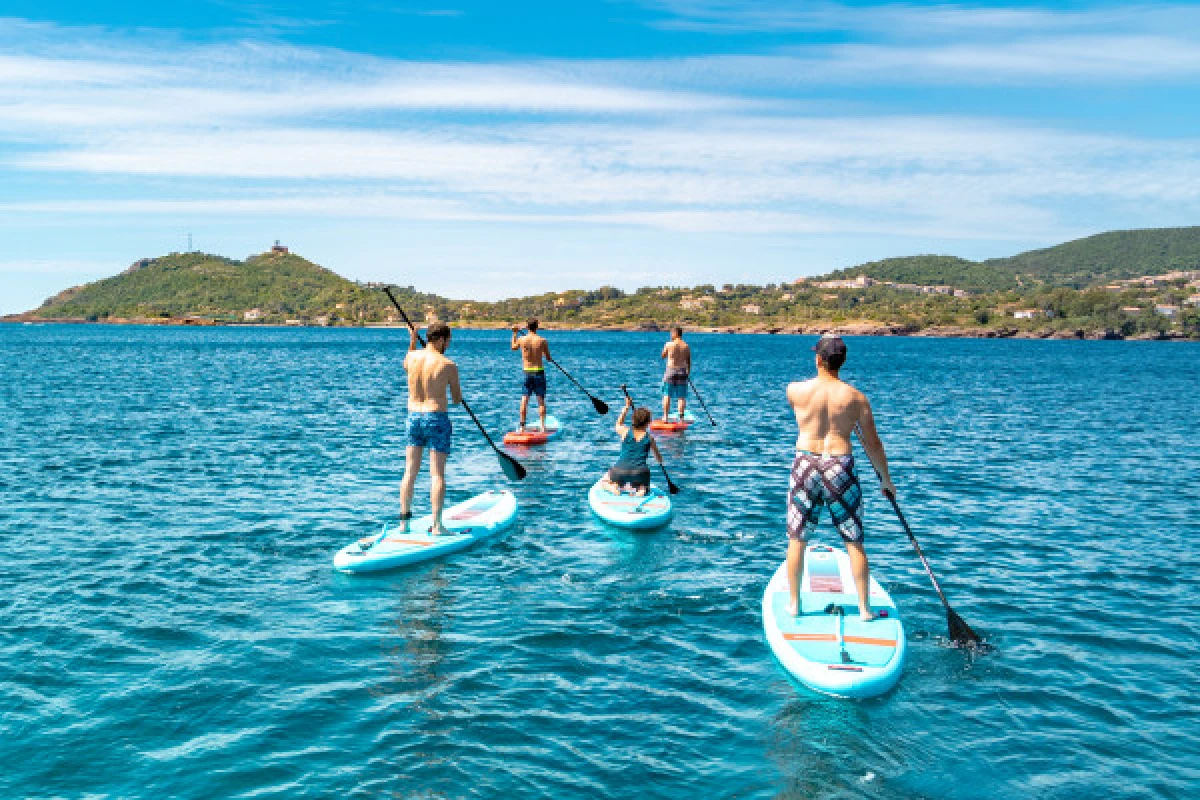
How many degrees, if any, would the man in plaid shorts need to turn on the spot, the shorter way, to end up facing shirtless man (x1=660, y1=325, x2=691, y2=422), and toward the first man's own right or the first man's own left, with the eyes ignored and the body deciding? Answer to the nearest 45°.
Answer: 0° — they already face them

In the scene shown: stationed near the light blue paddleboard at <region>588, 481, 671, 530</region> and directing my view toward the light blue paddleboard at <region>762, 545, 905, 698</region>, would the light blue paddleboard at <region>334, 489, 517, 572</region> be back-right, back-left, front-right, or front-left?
front-right

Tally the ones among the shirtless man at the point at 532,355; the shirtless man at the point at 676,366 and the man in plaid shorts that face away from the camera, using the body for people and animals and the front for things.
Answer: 3

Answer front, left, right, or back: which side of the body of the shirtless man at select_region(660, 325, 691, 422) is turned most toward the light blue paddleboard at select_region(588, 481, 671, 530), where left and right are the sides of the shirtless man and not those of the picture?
back

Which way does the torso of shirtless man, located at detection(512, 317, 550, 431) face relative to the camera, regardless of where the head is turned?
away from the camera

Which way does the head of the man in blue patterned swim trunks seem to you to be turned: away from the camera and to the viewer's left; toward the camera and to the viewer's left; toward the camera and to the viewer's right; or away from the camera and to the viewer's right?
away from the camera and to the viewer's right

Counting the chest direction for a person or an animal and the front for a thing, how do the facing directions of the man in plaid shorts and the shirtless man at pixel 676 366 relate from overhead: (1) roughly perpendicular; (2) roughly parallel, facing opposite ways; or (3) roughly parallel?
roughly parallel

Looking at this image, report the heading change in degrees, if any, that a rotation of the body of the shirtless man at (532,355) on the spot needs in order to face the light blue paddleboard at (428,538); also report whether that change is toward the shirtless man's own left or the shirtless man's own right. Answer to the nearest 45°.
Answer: approximately 180°

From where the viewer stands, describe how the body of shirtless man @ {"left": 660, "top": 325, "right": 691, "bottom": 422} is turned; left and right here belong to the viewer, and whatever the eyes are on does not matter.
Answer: facing away from the viewer

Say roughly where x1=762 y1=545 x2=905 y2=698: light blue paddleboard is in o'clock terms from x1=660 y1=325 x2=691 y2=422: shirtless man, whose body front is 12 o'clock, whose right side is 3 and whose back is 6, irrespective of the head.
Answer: The light blue paddleboard is roughly at 6 o'clock from the shirtless man.

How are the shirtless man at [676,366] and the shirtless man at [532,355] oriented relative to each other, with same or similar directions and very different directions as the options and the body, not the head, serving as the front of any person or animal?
same or similar directions

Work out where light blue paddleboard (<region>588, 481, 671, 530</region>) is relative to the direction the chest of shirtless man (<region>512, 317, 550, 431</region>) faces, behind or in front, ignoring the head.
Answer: behind

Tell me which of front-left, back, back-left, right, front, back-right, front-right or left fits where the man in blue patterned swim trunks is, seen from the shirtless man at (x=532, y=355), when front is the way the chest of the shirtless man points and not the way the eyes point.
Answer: back

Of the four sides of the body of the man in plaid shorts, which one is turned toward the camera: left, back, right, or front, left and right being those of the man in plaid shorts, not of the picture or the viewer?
back
